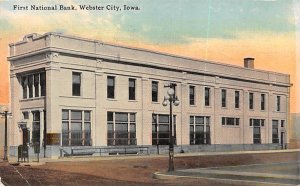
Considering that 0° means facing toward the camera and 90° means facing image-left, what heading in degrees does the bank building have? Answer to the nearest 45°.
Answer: approximately 45°
